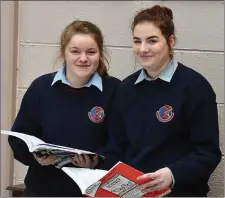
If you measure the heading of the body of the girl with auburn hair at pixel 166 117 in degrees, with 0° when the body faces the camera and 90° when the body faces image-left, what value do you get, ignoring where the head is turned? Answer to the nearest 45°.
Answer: approximately 45°

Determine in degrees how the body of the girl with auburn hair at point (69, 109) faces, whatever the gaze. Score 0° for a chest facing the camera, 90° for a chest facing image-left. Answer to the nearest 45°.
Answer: approximately 0°
